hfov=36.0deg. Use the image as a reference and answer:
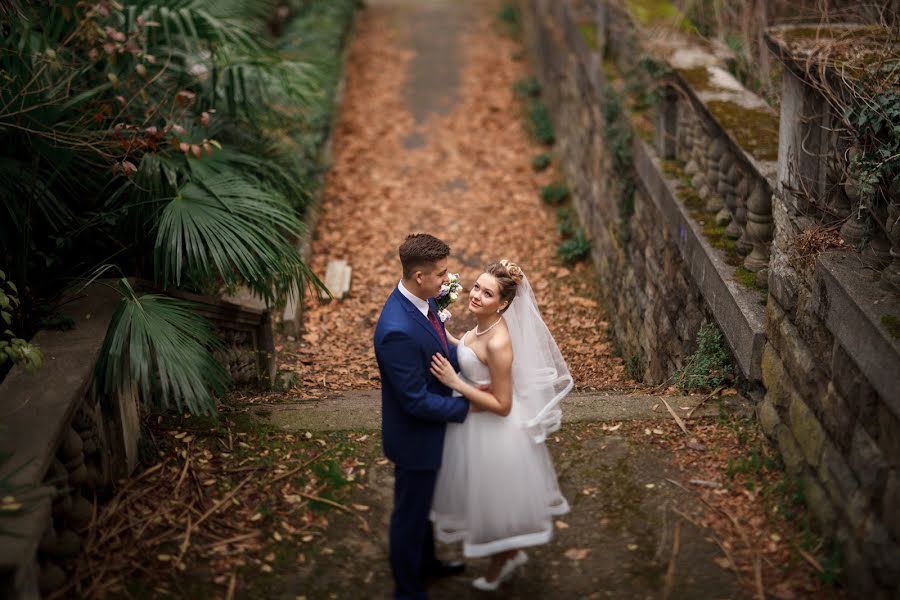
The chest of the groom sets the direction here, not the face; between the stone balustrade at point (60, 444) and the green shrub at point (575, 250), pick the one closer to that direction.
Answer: the green shrub

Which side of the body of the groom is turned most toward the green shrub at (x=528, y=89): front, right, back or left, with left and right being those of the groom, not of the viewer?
left

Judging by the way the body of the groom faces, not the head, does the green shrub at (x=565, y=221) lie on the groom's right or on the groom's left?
on the groom's left

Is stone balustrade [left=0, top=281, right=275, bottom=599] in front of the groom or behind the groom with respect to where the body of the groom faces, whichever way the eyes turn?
behind

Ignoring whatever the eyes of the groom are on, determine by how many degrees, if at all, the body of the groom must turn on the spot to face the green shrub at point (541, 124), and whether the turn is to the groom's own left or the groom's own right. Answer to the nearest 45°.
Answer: approximately 90° to the groom's own left

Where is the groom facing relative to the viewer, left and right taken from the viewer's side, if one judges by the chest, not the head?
facing to the right of the viewer

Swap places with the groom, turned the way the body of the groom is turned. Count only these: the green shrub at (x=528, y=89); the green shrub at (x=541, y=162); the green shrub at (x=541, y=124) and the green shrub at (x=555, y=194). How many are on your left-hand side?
4

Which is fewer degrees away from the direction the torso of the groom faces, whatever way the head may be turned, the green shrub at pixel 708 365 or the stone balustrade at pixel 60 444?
the green shrub

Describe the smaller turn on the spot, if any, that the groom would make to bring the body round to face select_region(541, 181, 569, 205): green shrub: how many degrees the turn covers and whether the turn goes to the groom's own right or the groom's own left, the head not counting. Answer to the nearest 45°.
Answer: approximately 90° to the groom's own left

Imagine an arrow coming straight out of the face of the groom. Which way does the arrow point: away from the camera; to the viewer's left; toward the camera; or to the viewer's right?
to the viewer's right

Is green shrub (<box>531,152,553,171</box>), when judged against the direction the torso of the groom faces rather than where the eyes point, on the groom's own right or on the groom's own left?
on the groom's own left
